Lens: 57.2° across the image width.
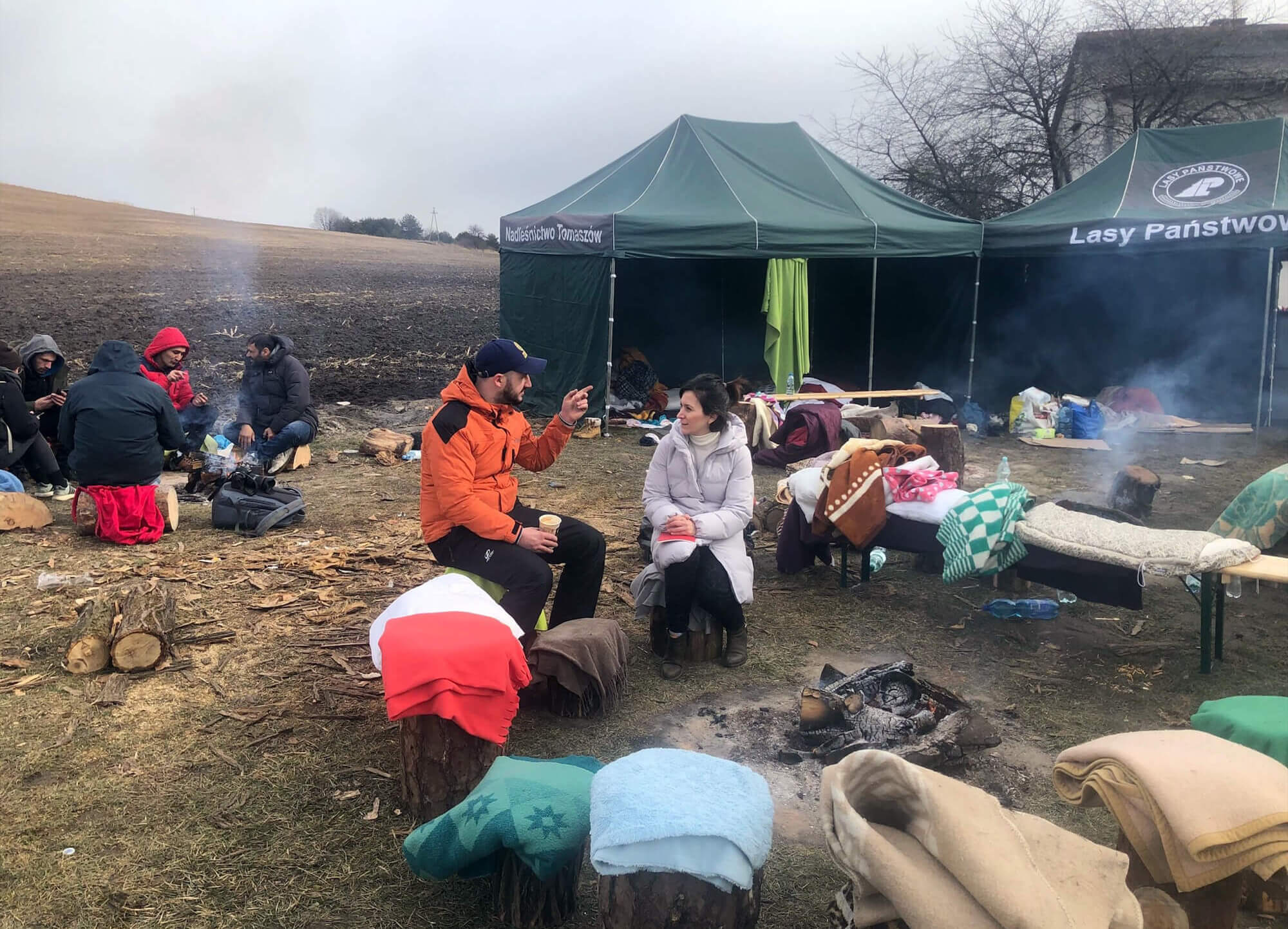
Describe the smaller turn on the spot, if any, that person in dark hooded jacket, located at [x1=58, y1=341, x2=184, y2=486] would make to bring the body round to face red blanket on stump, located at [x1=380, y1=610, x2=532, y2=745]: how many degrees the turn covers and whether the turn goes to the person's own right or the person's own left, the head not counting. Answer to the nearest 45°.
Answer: approximately 180°

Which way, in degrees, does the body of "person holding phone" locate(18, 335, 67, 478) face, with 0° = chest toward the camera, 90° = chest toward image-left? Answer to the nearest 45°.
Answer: approximately 315°

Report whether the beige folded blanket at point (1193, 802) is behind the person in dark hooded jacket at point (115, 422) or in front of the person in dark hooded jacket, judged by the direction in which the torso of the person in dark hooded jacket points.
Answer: behind

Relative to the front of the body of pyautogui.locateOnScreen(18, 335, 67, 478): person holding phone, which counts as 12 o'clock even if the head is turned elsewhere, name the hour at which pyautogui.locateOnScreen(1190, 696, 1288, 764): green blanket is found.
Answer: The green blanket is roughly at 1 o'clock from the person holding phone.

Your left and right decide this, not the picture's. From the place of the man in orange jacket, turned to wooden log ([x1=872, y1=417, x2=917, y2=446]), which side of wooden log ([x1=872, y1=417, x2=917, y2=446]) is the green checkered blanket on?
right

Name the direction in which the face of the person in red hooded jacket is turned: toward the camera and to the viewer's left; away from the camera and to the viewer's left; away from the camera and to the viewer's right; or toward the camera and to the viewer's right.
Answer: toward the camera and to the viewer's right

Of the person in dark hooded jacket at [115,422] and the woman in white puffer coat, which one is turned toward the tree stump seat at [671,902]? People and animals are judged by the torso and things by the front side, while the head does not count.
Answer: the woman in white puffer coat

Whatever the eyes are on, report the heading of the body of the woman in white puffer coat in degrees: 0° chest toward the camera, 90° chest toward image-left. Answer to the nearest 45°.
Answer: approximately 0°

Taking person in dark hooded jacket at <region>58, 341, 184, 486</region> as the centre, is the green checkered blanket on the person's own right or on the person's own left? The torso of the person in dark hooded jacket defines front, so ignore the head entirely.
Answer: on the person's own right

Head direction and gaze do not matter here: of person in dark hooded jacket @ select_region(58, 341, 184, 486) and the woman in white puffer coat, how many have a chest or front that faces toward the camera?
1

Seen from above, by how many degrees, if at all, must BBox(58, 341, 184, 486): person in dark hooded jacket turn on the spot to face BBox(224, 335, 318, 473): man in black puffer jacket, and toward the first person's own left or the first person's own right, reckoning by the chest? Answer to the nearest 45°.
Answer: approximately 45° to the first person's own right

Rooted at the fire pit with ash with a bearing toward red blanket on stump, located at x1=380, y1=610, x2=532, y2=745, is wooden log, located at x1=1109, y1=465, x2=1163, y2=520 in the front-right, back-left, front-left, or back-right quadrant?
back-right
